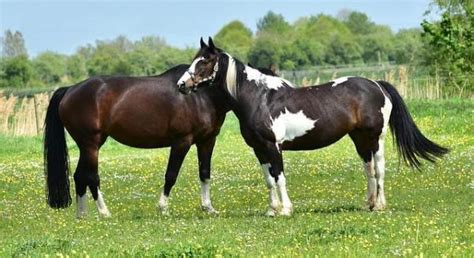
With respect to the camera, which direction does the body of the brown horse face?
to the viewer's right

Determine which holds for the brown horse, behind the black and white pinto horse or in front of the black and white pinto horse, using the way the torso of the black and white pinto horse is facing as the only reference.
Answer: in front

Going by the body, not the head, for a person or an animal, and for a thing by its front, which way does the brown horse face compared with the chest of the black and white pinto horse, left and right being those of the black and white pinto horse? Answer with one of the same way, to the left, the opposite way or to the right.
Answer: the opposite way

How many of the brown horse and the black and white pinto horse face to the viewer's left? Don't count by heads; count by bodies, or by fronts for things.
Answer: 1

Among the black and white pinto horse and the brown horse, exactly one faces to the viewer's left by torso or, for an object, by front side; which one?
the black and white pinto horse

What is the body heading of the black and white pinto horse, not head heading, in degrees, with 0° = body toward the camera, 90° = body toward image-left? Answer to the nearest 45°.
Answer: approximately 90°
